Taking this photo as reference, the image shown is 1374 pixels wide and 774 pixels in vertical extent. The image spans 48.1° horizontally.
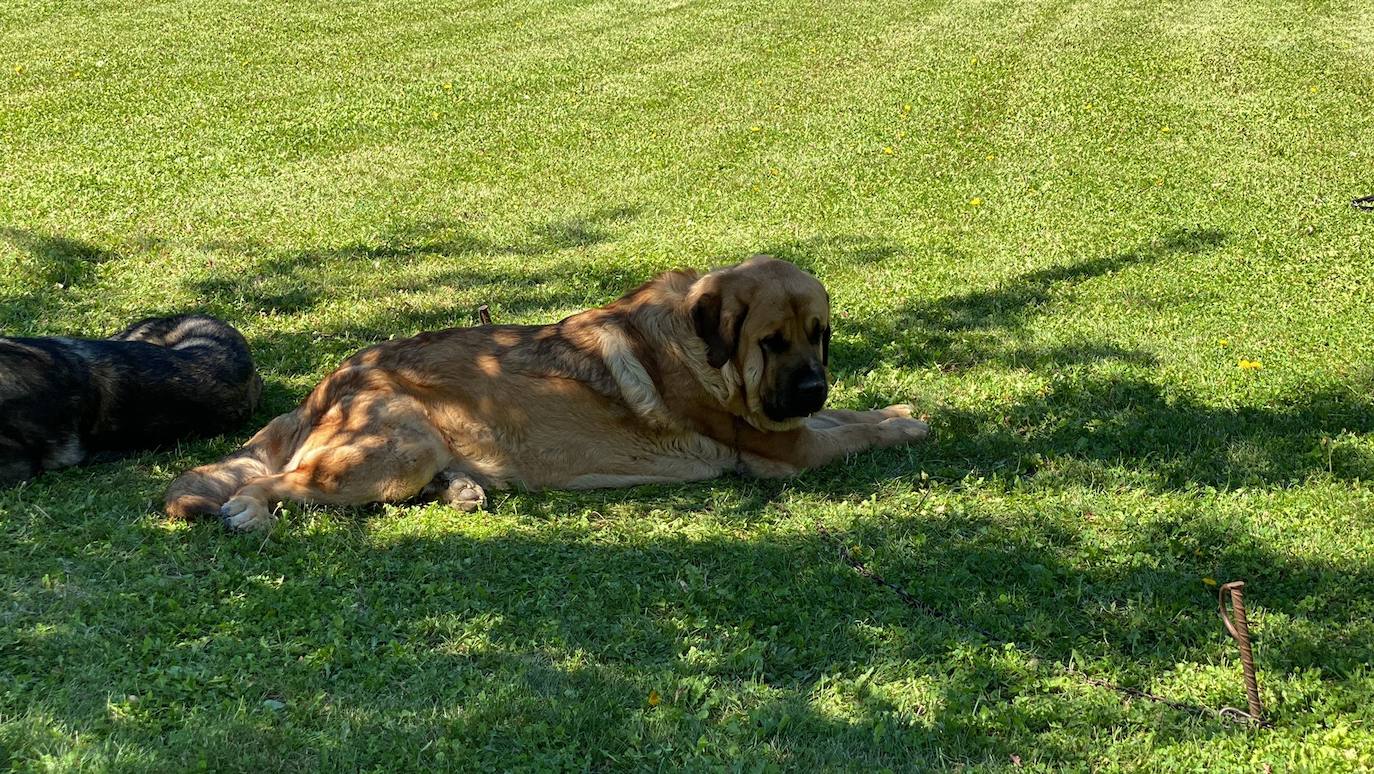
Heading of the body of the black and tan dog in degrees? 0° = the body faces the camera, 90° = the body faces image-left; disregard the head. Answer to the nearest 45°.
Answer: approximately 90°

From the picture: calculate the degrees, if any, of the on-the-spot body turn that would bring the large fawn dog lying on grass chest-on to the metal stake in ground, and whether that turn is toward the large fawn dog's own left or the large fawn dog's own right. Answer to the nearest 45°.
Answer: approximately 45° to the large fawn dog's own right

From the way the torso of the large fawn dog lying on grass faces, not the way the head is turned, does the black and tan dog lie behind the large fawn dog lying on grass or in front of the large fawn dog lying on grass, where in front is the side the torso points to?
behind

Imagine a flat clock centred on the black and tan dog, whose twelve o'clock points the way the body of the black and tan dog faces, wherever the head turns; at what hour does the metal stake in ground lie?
The metal stake in ground is roughly at 8 o'clock from the black and tan dog.

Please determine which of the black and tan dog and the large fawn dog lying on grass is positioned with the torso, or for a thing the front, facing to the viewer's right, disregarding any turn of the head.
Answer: the large fawn dog lying on grass

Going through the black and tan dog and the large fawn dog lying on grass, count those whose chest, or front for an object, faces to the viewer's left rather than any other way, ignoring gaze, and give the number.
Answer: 1

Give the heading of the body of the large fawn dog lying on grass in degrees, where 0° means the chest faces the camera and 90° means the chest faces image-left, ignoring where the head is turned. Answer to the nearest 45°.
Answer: approximately 270°

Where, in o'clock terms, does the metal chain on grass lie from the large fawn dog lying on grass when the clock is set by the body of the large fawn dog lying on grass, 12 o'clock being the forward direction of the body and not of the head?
The metal chain on grass is roughly at 2 o'clock from the large fawn dog lying on grass.

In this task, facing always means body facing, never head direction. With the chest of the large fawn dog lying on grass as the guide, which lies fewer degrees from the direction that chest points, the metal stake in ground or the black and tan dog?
the metal stake in ground

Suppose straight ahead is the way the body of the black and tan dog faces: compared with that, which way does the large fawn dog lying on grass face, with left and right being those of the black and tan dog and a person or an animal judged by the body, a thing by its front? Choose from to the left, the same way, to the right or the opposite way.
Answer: the opposite way

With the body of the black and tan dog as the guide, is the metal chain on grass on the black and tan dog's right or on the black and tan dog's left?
on the black and tan dog's left
